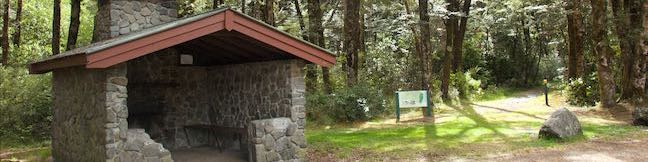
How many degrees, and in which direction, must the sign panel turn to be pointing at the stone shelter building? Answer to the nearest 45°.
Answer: approximately 45° to its right

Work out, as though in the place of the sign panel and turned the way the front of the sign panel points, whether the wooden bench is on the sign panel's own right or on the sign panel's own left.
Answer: on the sign panel's own right

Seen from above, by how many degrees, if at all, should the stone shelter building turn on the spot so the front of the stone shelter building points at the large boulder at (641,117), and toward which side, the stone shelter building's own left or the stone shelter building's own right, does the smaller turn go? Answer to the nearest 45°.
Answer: approximately 45° to the stone shelter building's own left

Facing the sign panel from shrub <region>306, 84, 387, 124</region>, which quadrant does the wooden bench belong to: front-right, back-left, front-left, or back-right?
back-right

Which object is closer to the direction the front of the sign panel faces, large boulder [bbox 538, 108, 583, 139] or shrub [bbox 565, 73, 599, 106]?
the large boulder

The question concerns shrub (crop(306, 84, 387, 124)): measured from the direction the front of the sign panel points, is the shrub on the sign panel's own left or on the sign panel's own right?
on the sign panel's own right

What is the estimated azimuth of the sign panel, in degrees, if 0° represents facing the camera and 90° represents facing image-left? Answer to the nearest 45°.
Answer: approximately 0°

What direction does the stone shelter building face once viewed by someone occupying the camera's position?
facing the viewer and to the right of the viewer

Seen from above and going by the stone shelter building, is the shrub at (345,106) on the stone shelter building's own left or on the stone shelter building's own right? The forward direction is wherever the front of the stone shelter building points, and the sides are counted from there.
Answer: on the stone shelter building's own left

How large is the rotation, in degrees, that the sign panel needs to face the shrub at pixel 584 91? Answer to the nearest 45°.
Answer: approximately 135° to its left

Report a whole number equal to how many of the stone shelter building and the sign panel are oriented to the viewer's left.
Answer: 0

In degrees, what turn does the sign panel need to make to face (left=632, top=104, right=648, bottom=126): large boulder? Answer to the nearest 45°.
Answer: approximately 90° to its left

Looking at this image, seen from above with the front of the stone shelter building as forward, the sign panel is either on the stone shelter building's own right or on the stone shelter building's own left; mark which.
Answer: on the stone shelter building's own left
